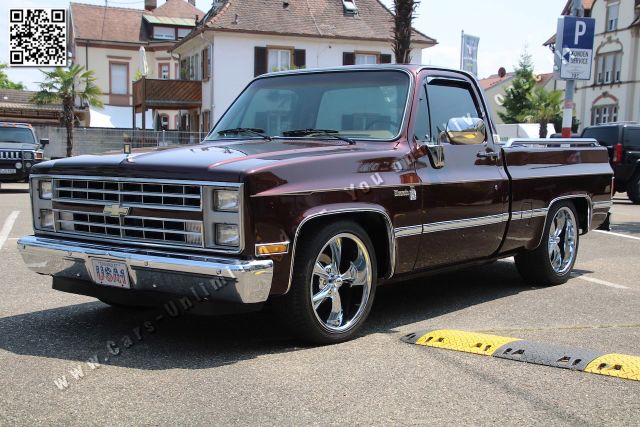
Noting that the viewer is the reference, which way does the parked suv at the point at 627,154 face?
facing away from the viewer and to the right of the viewer

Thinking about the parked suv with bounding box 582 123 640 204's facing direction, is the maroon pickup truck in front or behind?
behind

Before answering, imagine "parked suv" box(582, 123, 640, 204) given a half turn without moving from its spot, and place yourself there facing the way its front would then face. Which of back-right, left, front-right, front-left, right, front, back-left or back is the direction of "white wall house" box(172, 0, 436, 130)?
right

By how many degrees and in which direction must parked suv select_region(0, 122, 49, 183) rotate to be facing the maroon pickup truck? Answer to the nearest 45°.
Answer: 0° — it already faces it

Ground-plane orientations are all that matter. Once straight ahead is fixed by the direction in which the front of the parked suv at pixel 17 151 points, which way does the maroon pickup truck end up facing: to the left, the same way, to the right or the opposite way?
to the right

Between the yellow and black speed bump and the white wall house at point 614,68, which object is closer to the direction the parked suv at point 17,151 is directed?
the yellow and black speed bump

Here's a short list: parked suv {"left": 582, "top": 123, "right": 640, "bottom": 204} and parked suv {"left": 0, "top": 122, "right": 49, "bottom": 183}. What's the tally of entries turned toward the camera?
1

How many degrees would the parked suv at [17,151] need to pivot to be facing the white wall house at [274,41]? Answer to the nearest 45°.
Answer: approximately 135° to its left

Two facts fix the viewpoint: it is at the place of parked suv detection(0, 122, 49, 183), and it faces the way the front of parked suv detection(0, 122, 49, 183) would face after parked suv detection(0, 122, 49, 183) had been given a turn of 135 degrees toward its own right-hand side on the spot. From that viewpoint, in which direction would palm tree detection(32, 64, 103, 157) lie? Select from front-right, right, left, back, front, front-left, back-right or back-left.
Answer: front-right

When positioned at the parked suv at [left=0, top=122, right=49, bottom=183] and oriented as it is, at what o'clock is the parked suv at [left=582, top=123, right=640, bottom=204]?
the parked suv at [left=582, top=123, right=640, bottom=204] is roughly at 10 o'clock from the parked suv at [left=0, top=122, right=49, bottom=183].

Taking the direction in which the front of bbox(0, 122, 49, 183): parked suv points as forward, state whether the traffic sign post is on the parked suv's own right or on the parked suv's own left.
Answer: on the parked suv's own left
